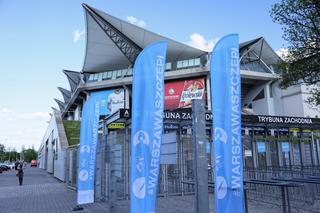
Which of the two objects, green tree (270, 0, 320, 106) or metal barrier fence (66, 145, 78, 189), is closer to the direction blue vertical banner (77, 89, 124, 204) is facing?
the green tree

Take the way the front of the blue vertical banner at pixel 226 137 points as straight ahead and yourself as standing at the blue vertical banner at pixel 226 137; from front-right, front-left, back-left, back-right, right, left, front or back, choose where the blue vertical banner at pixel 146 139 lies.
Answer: right

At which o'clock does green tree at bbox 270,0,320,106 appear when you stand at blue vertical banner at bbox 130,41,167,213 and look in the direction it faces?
The green tree is roughly at 8 o'clock from the blue vertical banner.

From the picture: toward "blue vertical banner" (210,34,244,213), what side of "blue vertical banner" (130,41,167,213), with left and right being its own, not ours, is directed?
left

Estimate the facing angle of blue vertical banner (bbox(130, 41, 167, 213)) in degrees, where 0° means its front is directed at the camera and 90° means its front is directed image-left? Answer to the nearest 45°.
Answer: approximately 0°

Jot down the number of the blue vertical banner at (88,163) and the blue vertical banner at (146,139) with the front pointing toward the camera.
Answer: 2

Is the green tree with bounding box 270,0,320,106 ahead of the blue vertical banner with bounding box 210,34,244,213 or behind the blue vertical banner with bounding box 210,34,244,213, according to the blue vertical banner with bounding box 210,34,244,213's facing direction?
behind
